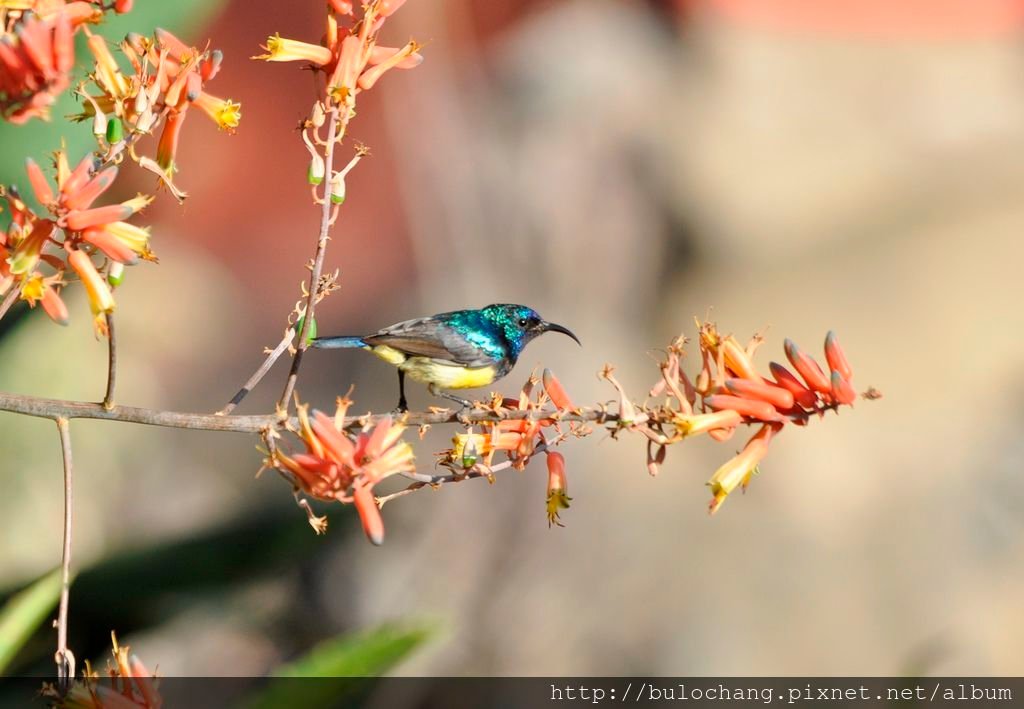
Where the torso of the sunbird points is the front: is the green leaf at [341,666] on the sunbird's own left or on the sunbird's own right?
on the sunbird's own right

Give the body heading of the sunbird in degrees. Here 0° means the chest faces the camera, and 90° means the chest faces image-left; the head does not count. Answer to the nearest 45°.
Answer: approximately 270°

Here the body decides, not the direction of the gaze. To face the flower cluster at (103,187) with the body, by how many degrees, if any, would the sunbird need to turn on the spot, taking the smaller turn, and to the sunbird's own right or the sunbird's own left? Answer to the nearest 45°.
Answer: approximately 135° to the sunbird's own right

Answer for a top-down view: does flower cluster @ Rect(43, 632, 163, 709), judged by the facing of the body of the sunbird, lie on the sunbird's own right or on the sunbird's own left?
on the sunbird's own right

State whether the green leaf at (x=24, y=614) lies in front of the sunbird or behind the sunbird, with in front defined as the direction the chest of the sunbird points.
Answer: behind
